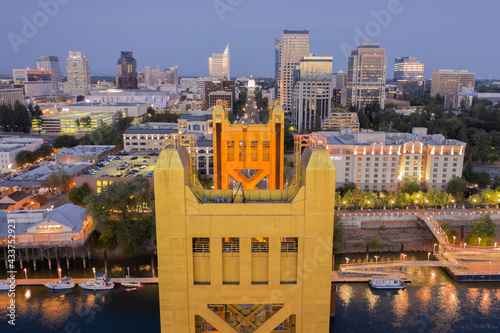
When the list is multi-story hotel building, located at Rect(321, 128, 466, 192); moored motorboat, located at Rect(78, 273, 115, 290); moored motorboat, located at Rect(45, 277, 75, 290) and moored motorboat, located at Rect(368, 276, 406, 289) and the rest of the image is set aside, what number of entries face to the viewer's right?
0

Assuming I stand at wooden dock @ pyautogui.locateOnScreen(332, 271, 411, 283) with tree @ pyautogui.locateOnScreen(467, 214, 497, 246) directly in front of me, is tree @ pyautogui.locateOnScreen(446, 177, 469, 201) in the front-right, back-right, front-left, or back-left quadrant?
front-left

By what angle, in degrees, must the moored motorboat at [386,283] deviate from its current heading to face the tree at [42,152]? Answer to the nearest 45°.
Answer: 0° — it already faces it

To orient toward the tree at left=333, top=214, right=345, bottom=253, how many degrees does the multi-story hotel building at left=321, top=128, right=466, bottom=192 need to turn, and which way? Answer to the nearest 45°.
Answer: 0° — it already faces it

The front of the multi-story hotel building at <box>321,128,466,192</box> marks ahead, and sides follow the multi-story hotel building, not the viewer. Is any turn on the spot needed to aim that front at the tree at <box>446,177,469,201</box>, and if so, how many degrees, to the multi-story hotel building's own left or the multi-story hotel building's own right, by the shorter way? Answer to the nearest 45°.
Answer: approximately 90° to the multi-story hotel building's own left

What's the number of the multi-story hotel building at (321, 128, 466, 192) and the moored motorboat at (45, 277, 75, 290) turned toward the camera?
1

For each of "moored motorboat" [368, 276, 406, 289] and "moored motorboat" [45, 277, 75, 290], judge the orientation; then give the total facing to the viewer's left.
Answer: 2

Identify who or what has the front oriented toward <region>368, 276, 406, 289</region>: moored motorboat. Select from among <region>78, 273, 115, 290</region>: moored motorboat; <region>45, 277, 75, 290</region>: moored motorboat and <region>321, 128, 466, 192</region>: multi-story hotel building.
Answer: the multi-story hotel building

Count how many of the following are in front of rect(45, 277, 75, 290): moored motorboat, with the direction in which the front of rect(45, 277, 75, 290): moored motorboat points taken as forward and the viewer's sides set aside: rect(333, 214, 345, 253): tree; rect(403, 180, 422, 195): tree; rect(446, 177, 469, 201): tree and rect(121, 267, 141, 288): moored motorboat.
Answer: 0

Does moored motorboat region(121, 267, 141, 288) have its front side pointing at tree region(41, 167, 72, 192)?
no

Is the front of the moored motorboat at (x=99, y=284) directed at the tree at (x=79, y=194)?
no

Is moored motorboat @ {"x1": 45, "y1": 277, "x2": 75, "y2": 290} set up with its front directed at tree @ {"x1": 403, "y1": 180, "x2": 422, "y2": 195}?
no

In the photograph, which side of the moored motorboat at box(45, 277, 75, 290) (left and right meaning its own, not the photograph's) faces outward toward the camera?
left

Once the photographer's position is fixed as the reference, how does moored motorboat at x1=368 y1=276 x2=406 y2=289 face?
facing to the left of the viewer

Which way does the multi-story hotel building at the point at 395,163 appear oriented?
toward the camera

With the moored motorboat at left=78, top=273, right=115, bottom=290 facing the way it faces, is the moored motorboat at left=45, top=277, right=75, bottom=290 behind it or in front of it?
in front

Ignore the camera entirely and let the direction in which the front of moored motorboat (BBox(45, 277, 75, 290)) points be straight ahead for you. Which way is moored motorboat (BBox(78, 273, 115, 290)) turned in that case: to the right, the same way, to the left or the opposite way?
the same way

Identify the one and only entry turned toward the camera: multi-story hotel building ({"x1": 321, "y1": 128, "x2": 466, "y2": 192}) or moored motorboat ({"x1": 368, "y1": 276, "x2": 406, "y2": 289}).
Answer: the multi-story hotel building

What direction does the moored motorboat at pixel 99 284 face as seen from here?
to the viewer's left
